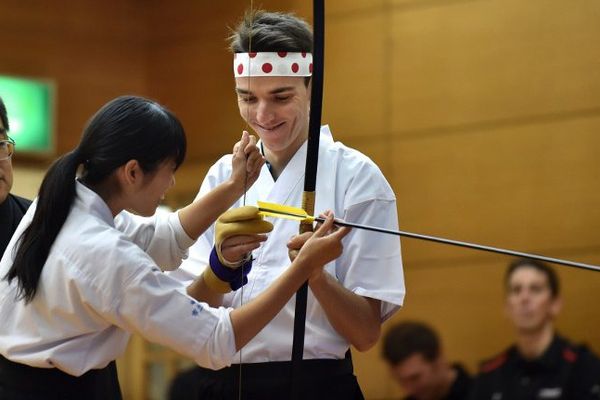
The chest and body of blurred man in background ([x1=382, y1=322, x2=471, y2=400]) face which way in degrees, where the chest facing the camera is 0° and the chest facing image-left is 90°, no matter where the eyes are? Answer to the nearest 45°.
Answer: approximately 45°

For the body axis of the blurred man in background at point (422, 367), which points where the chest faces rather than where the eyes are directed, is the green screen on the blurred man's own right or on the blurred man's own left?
on the blurred man's own right
